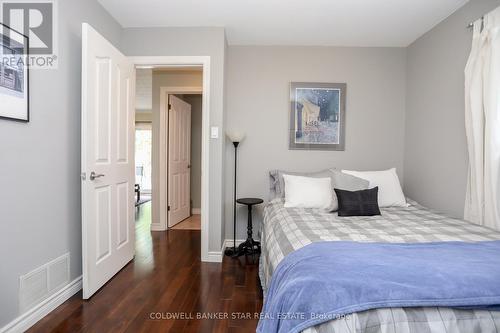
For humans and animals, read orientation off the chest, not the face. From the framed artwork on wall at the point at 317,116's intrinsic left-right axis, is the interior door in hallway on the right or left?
on its right

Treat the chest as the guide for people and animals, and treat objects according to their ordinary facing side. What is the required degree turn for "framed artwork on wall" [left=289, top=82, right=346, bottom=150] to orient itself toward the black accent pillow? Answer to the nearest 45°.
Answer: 0° — it already faces it

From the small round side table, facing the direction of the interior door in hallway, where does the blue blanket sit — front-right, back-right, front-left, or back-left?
back-left

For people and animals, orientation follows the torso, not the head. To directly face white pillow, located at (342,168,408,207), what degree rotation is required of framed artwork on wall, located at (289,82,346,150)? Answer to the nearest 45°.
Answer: approximately 45° to its left

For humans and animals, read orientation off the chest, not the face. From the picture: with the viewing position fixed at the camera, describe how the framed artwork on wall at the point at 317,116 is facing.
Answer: facing the viewer

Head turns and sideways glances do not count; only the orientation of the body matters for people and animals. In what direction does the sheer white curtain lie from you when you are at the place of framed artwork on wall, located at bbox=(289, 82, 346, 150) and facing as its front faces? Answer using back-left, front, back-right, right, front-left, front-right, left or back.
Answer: front-left

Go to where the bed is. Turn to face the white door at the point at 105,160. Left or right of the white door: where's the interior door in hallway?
right

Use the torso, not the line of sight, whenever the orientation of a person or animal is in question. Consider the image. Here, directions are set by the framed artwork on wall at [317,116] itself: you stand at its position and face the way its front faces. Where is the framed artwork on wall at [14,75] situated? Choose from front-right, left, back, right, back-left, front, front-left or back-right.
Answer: front-right

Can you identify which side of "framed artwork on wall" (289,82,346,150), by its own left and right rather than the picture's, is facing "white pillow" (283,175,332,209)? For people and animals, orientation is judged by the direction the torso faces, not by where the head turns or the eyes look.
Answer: front

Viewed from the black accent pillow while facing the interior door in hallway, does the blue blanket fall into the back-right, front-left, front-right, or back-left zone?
back-left

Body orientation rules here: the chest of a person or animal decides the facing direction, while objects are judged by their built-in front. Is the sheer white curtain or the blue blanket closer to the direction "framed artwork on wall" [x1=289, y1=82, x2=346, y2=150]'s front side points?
the blue blanket

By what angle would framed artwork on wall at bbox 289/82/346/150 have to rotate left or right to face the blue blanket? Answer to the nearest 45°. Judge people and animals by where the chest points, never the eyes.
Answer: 0° — it already faces it
